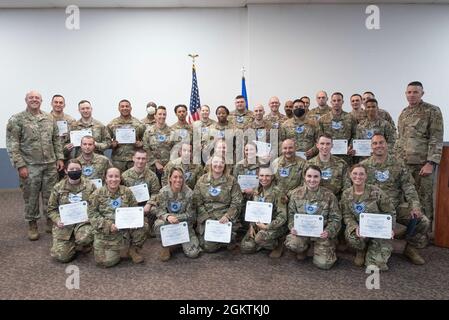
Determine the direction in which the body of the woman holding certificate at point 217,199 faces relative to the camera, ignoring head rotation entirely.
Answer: toward the camera

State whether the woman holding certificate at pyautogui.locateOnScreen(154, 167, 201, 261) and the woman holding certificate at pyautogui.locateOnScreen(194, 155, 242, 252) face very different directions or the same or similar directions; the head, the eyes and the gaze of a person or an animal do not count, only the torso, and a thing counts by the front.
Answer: same or similar directions

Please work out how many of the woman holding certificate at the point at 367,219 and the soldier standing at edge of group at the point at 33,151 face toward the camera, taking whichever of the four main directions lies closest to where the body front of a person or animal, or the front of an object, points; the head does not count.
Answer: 2

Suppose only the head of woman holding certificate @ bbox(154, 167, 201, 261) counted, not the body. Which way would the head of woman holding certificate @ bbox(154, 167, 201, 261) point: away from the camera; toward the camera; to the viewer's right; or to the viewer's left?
toward the camera

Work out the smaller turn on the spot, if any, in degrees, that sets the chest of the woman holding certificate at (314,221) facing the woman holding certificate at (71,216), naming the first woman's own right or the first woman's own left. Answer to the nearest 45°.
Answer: approximately 90° to the first woman's own right

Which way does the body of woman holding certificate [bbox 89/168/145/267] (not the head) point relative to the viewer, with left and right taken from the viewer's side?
facing the viewer

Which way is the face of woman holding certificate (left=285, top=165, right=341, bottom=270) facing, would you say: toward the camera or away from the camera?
toward the camera

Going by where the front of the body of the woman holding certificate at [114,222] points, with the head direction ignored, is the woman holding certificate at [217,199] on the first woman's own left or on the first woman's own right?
on the first woman's own left

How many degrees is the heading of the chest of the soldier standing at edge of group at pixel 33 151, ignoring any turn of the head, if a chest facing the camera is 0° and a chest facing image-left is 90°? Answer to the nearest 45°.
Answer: approximately 0°

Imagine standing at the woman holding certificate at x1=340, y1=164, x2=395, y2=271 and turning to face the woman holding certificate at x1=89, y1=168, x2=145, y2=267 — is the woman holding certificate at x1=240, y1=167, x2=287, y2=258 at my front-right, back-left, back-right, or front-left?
front-right

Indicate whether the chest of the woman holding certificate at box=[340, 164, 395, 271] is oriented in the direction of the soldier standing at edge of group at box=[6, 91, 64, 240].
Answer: no

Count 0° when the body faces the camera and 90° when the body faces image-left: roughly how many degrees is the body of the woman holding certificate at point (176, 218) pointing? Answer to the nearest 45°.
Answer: approximately 0°

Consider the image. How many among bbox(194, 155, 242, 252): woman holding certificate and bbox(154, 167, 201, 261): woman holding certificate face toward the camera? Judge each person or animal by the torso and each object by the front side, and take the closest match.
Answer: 2

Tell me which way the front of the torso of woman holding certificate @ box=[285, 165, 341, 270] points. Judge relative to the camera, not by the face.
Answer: toward the camera

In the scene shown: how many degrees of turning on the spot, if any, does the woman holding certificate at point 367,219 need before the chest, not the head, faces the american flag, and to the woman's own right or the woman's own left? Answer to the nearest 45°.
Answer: approximately 135° to the woman's own right
